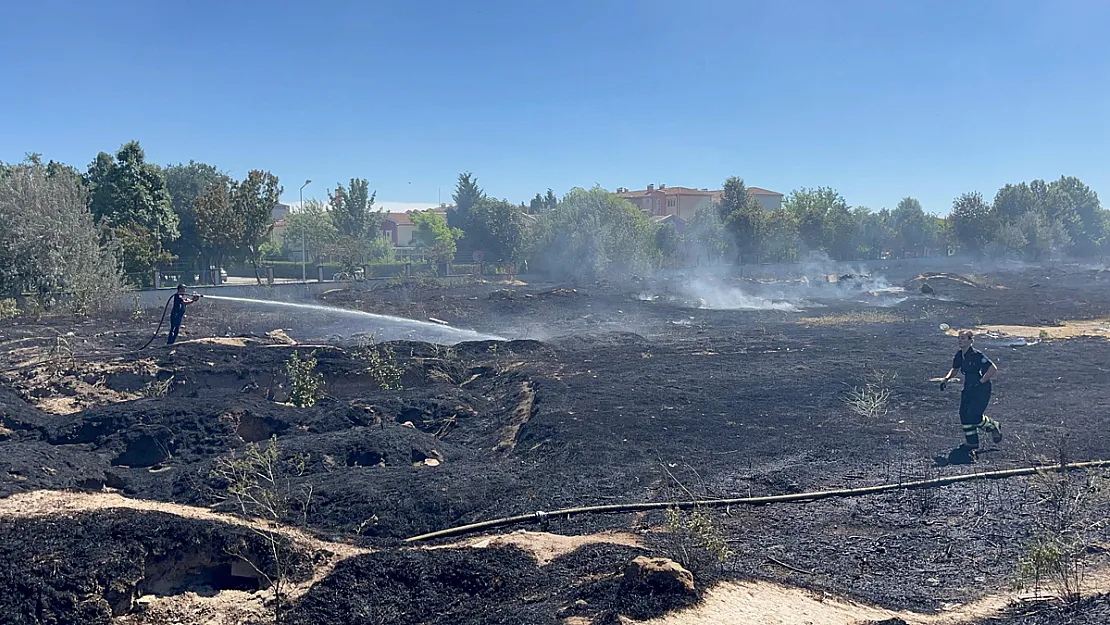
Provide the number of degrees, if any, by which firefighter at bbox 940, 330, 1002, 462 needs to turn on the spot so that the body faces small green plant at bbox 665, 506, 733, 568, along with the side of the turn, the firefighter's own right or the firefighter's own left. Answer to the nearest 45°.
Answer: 0° — they already face it

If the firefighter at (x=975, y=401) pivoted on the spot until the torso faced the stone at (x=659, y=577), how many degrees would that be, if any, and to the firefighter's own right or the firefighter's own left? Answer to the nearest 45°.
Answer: approximately 45° to the firefighter's own left

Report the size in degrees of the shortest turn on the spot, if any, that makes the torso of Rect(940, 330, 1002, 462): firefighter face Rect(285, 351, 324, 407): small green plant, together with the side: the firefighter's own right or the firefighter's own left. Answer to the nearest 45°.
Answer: approximately 45° to the firefighter's own right

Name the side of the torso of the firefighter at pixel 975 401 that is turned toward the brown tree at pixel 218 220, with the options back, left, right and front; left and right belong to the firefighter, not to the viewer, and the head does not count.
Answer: right

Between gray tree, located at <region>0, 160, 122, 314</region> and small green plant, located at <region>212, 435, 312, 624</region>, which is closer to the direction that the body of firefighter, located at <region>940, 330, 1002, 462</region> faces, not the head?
the small green plant

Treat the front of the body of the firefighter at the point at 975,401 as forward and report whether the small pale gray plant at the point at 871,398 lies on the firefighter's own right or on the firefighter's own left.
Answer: on the firefighter's own right

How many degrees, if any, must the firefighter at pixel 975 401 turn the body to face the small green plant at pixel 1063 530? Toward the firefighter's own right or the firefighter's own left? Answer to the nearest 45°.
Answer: approximately 45° to the firefighter's own left

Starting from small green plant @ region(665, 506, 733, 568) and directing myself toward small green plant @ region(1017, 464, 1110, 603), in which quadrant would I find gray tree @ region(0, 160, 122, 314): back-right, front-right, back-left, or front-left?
back-left

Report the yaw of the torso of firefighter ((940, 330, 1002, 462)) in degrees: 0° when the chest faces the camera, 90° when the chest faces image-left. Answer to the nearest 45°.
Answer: approximately 45°

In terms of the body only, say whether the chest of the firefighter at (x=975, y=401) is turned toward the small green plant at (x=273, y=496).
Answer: yes

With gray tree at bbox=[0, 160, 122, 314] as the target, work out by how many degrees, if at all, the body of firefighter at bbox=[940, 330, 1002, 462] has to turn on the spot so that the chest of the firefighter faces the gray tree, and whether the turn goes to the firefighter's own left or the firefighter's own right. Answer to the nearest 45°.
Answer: approximately 45° to the firefighter's own right

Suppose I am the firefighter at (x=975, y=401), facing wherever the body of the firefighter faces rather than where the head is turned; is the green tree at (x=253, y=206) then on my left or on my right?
on my right
